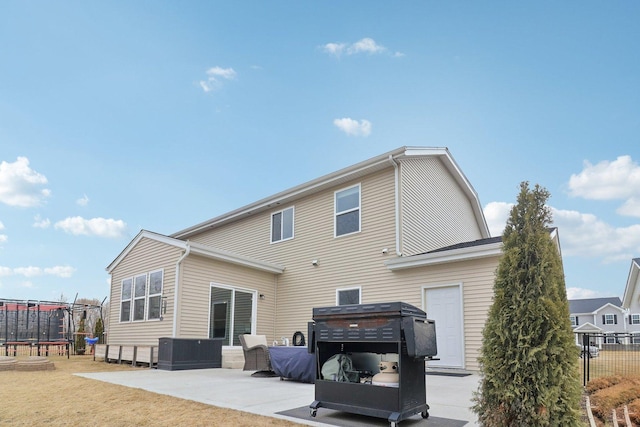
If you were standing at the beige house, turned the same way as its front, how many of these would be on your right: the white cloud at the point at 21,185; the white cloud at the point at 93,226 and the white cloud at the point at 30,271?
0

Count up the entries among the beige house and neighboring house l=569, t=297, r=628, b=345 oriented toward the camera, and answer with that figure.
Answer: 1

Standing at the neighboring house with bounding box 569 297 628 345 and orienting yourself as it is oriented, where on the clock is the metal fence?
The metal fence is roughly at 12 o'clock from the neighboring house.

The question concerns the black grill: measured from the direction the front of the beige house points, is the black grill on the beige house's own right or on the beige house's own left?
on the beige house's own right

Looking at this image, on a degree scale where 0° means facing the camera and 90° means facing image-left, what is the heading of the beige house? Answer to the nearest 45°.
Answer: approximately 225°

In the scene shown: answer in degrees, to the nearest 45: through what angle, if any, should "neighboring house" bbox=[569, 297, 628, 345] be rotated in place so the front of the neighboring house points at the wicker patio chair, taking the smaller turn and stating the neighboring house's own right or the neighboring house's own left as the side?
0° — it already faces it

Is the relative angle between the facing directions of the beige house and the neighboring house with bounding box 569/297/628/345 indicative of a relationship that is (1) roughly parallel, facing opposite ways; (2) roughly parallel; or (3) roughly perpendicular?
roughly parallel, facing opposite ways

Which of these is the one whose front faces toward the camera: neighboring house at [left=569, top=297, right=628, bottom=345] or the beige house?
the neighboring house

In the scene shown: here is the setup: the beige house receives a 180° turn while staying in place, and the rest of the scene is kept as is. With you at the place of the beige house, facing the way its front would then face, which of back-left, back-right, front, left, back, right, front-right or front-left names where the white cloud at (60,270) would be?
right

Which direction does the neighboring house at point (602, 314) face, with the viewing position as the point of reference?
facing the viewer

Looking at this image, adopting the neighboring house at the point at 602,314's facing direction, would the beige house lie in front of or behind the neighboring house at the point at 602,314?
in front

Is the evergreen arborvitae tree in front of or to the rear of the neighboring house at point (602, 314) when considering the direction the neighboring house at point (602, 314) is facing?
in front
